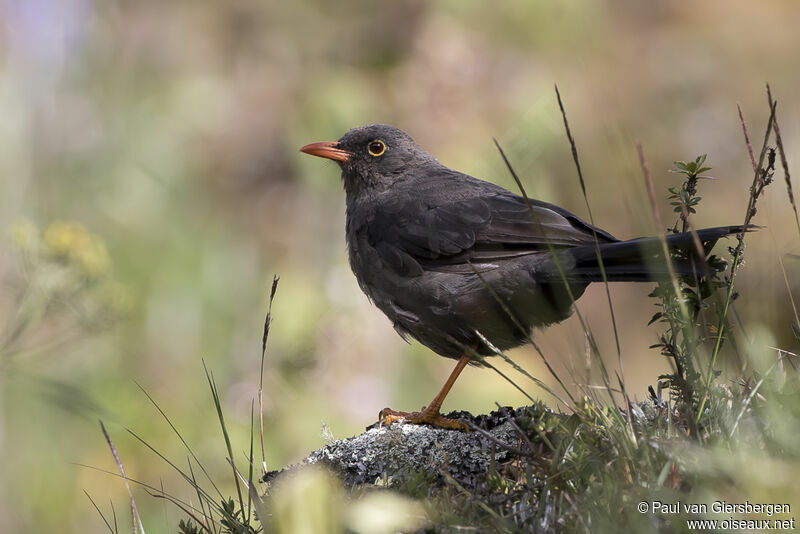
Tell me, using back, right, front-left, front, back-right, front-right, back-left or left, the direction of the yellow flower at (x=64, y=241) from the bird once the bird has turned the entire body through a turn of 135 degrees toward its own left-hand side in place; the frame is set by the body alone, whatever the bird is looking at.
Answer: back-right

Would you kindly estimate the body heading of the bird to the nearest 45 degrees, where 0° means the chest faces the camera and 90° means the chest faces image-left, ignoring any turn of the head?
approximately 90°
